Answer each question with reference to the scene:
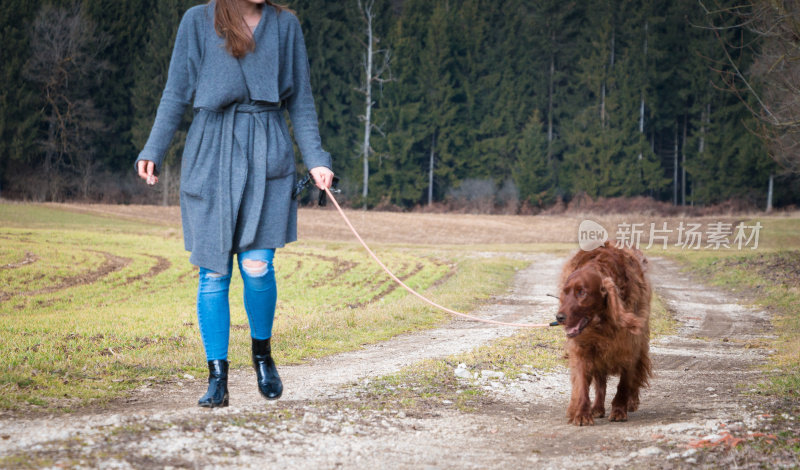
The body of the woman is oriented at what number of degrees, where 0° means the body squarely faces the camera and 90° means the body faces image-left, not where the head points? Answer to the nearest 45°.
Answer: approximately 0°

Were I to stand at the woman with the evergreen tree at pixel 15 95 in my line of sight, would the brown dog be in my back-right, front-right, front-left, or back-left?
back-right

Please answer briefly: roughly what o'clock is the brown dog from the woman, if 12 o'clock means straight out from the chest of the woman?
The brown dog is roughly at 9 o'clock from the woman.

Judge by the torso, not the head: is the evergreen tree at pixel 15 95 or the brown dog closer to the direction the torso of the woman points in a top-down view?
the brown dog

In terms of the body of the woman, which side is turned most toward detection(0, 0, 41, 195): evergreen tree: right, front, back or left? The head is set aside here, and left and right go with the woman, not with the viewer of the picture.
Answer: back
